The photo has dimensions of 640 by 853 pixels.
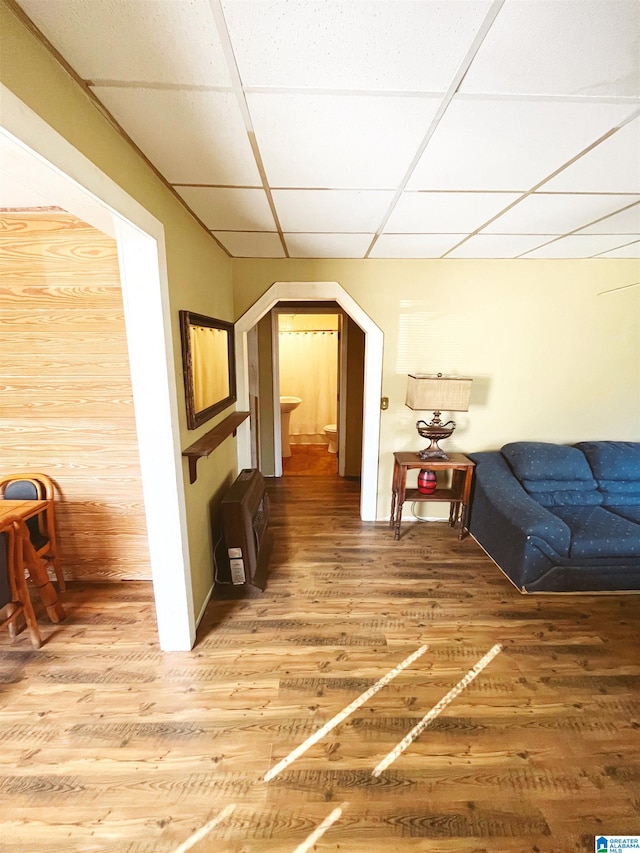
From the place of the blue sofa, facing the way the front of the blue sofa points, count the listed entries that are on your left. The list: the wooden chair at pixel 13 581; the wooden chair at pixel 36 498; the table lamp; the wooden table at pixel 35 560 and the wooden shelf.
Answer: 0

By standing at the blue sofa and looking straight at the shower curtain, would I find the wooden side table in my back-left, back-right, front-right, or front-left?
front-left

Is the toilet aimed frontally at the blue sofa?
no

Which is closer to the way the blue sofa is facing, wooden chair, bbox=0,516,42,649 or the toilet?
the wooden chair

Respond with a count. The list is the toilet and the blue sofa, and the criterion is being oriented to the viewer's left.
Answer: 1

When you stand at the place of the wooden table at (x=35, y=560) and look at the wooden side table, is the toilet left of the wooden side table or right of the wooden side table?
left

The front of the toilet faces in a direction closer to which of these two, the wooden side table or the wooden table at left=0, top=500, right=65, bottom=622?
the wooden table
